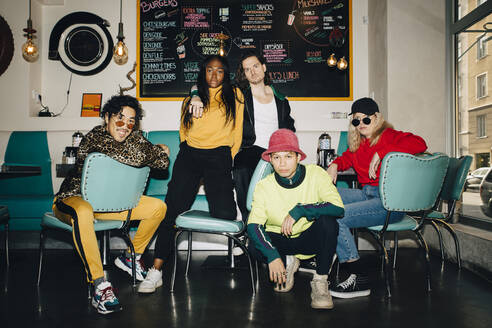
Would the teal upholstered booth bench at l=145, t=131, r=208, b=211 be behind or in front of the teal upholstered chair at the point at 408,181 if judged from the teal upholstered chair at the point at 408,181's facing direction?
in front

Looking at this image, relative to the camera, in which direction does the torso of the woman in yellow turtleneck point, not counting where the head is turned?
toward the camera

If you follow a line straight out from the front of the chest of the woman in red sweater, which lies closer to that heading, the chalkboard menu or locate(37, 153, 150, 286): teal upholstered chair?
the teal upholstered chair

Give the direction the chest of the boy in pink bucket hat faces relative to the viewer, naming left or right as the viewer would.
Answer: facing the viewer

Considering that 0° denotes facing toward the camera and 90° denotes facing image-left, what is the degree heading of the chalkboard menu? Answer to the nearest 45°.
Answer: approximately 0°

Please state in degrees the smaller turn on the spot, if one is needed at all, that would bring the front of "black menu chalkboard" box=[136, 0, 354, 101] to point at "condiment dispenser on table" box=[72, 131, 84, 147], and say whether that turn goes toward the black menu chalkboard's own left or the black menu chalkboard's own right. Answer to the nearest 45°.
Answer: approximately 90° to the black menu chalkboard's own right

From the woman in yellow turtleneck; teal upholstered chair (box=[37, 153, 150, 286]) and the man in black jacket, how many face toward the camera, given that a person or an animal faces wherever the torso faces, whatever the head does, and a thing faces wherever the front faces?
2

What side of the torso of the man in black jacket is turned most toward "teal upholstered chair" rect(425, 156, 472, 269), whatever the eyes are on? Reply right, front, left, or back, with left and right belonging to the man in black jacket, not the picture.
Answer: left

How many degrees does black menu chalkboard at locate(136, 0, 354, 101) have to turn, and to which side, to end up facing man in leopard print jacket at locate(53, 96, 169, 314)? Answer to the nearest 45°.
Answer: approximately 45° to its right

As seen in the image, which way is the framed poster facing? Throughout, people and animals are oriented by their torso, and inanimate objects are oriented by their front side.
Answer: toward the camera

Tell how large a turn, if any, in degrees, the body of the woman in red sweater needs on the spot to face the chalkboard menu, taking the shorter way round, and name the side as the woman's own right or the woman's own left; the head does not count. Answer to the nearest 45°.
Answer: approximately 90° to the woman's own right

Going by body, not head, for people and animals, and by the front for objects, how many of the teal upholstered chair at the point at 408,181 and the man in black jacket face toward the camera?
1

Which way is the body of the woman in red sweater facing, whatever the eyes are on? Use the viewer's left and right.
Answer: facing the viewer and to the left of the viewer

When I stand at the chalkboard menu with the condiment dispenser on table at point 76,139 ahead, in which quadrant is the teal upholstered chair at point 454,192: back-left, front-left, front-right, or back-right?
back-left
